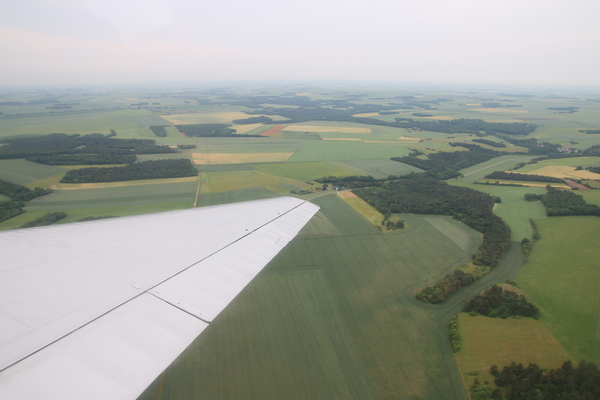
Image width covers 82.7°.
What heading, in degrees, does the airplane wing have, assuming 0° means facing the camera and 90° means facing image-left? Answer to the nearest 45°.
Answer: approximately 135°

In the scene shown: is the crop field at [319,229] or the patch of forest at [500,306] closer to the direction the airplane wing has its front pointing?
the crop field

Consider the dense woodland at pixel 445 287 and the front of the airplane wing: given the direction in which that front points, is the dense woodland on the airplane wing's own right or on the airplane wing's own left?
on the airplane wing's own right

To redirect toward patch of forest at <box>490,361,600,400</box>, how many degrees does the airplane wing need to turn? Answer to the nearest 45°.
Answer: approximately 135° to its right

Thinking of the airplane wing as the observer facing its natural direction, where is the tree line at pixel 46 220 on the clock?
The tree line is roughly at 1 o'clock from the airplane wing.

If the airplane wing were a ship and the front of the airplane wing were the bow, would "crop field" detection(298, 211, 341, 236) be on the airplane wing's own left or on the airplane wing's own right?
on the airplane wing's own right

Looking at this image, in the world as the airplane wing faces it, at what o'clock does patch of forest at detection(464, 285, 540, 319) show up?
The patch of forest is roughly at 4 o'clock from the airplane wing.
